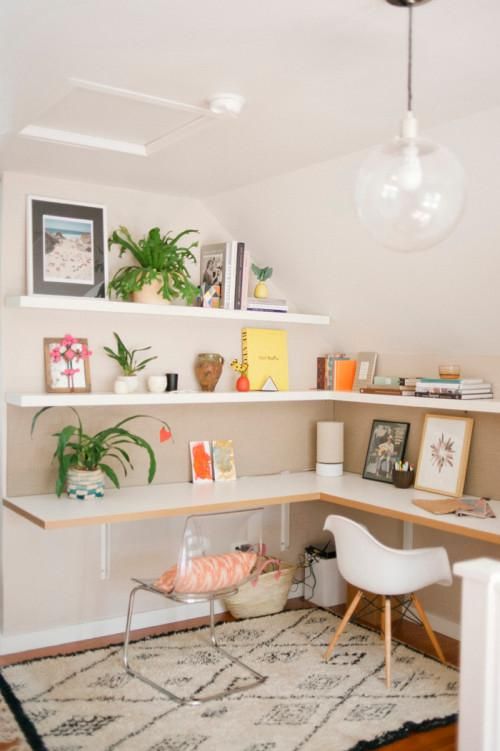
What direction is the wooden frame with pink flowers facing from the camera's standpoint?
toward the camera

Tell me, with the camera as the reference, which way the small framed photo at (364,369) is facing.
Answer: facing the viewer and to the left of the viewer

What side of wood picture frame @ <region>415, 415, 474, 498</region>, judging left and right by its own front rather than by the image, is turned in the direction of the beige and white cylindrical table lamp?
right

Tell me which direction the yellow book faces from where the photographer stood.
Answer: facing the viewer

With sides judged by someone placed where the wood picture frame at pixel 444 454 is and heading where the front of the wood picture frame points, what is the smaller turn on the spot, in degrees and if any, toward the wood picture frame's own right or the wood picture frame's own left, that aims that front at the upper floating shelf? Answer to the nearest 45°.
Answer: approximately 45° to the wood picture frame's own right

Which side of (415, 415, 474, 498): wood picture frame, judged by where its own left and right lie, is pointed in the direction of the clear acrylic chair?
front

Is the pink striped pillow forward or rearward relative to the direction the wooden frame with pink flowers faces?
forward

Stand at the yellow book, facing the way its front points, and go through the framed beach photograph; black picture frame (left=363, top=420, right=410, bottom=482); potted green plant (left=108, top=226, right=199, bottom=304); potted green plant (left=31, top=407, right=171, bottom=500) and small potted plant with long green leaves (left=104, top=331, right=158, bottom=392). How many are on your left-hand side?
1
